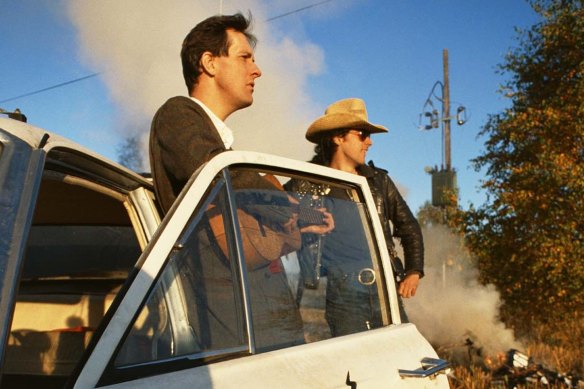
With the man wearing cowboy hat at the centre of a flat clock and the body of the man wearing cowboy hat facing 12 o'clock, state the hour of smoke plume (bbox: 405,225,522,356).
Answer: The smoke plume is roughly at 8 o'clock from the man wearing cowboy hat.

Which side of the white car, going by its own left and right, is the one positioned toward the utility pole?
back

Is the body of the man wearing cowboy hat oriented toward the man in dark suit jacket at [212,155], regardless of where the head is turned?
no

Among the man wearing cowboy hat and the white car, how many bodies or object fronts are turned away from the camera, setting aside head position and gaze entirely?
0

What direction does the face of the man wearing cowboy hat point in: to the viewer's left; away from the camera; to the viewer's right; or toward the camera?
to the viewer's right

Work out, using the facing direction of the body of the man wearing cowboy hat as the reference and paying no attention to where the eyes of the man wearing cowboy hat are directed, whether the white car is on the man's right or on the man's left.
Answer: on the man's right

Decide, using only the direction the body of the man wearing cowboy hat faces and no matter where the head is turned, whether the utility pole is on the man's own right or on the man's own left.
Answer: on the man's own left

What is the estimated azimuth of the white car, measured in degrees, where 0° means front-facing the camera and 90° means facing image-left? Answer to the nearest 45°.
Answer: approximately 45°

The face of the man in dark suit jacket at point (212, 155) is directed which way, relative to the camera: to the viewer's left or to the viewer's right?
to the viewer's right

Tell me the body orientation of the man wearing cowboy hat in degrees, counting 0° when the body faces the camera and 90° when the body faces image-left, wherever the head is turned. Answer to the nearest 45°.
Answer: approximately 315°
